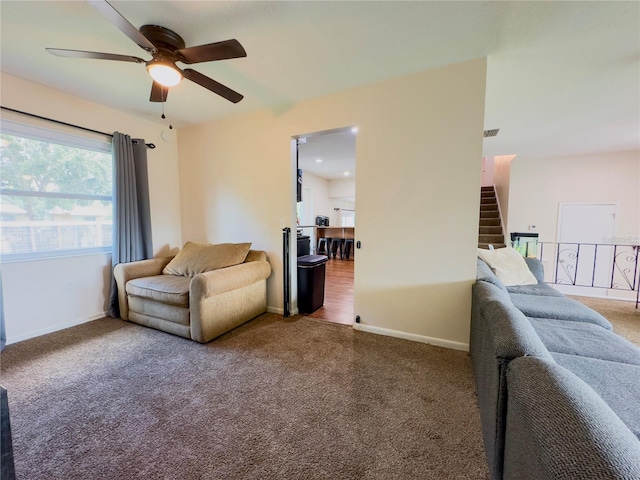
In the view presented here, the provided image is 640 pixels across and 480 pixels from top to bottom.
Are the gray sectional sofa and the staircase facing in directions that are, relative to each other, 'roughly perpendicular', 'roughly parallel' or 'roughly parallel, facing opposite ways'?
roughly perpendicular

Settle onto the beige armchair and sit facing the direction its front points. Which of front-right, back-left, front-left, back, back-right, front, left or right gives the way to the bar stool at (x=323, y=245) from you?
back

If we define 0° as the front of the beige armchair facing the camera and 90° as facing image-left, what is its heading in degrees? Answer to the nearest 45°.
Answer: approximately 45°

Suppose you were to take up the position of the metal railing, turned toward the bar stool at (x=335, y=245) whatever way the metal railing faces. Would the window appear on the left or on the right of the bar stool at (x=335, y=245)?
left

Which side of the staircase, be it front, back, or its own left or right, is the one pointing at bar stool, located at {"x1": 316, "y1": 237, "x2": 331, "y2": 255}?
right

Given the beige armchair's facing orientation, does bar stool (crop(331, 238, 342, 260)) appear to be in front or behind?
behind

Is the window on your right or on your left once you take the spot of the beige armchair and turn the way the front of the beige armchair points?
on your right
